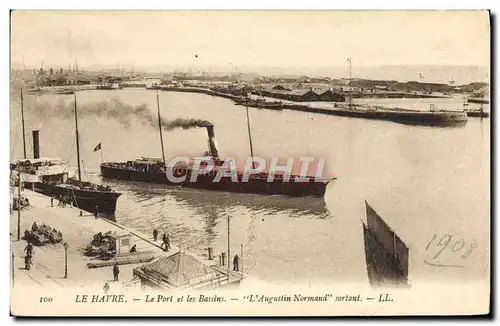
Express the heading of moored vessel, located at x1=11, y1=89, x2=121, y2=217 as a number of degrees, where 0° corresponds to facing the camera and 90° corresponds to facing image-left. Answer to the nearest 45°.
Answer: approximately 315°

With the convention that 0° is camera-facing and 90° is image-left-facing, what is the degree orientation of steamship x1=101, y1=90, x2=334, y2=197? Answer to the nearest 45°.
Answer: approximately 270°

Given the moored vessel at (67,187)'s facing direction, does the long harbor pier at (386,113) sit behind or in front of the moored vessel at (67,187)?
in front

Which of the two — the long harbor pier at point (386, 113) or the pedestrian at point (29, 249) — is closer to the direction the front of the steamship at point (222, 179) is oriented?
the long harbor pier
